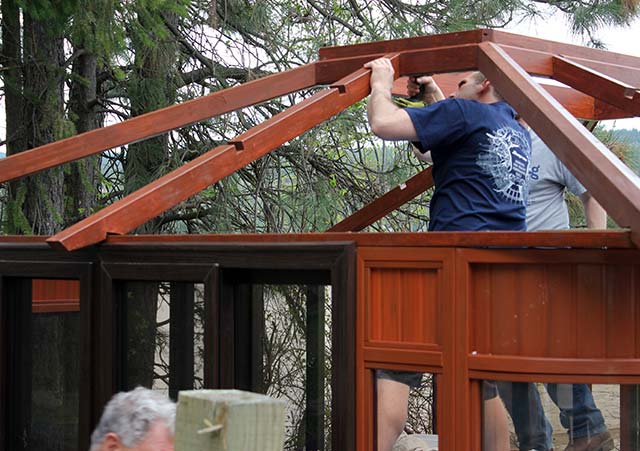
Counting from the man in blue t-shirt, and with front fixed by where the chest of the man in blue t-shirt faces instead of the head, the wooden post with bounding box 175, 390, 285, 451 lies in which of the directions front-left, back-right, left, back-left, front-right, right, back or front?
back-left

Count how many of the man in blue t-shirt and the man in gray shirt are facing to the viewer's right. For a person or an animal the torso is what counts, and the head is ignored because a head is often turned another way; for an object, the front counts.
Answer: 0

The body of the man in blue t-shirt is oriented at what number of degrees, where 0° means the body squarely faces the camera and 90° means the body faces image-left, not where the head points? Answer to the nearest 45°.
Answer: approximately 135°
